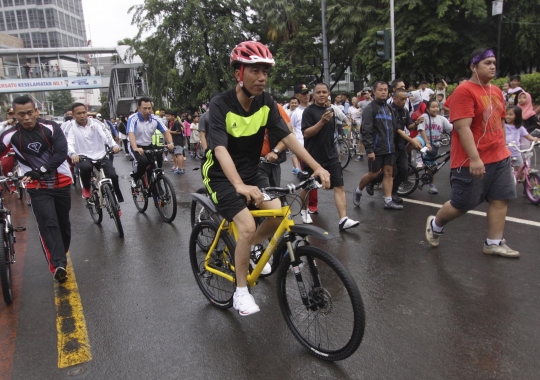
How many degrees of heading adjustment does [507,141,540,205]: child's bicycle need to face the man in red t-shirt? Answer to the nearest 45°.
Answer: approximately 45° to its right

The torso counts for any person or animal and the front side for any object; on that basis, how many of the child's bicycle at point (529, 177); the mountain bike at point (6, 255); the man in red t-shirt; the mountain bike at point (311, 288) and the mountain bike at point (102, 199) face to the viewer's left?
0

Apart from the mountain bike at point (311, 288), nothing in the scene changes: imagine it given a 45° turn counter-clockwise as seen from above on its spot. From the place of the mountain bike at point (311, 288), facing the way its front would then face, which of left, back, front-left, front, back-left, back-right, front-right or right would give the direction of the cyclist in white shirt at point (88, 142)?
back-left

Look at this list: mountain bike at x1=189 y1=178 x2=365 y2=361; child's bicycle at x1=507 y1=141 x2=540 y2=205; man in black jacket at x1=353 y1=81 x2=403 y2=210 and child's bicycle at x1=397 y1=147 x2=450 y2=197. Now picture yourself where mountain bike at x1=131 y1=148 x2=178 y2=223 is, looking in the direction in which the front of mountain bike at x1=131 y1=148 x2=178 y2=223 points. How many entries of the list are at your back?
0

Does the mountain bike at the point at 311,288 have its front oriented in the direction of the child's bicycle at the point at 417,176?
no

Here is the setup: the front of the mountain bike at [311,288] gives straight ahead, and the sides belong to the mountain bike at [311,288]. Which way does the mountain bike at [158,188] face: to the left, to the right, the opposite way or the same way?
the same way

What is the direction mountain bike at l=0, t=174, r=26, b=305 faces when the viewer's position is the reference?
facing the viewer

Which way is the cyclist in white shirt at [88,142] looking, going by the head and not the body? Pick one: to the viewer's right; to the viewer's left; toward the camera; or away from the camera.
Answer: toward the camera

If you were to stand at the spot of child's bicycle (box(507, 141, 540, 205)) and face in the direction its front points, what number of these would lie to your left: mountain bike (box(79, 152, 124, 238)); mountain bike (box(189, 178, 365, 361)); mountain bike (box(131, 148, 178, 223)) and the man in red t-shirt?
0

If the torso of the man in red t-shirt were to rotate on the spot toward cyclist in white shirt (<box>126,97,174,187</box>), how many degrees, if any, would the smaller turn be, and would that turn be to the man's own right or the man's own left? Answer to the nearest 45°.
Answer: approximately 135° to the man's own right

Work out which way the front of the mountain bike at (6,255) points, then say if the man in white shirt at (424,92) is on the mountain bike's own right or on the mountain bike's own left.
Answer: on the mountain bike's own left

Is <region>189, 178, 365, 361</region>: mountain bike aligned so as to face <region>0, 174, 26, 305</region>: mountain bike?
no

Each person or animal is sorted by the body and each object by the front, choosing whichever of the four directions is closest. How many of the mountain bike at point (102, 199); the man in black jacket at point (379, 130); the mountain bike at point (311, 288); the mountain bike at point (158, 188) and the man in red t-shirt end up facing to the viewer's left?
0

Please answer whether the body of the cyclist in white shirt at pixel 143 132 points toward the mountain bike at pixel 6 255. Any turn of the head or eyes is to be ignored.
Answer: no

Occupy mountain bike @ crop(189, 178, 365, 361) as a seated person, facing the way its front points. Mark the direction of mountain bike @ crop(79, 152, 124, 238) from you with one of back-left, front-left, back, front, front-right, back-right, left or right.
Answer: back

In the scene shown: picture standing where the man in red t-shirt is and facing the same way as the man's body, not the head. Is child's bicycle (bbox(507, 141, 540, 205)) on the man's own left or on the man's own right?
on the man's own left

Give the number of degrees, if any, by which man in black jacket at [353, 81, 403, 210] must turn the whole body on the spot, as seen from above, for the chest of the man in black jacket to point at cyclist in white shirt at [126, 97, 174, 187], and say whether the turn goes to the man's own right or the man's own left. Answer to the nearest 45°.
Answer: approximately 135° to the man's own right

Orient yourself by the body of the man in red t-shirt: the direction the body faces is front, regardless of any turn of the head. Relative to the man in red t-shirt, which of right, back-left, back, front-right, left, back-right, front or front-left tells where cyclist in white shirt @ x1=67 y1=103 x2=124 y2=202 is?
back-right

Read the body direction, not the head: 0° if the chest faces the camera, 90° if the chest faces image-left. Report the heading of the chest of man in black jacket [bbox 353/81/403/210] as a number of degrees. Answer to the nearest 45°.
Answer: approximately 315°

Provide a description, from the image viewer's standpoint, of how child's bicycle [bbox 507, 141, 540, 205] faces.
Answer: facing the viewer and to the right of the viewer

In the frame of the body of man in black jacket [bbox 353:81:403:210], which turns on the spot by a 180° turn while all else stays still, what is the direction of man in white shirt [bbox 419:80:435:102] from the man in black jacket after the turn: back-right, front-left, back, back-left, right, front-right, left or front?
front-right
